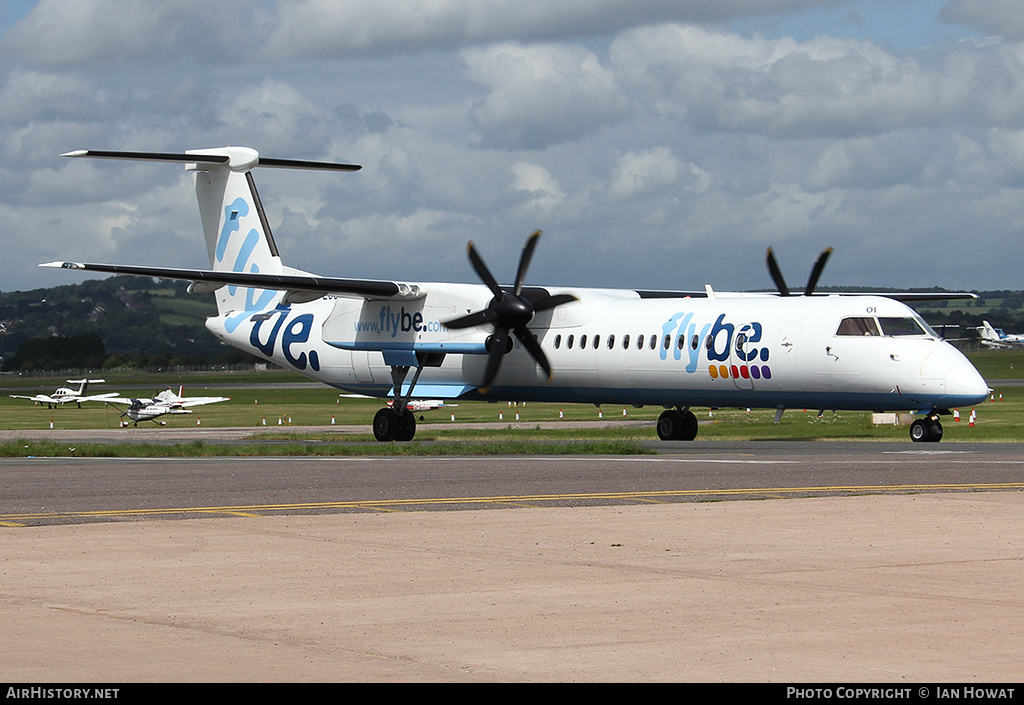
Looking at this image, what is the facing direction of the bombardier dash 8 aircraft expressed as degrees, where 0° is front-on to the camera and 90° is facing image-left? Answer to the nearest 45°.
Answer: approximately 315°
